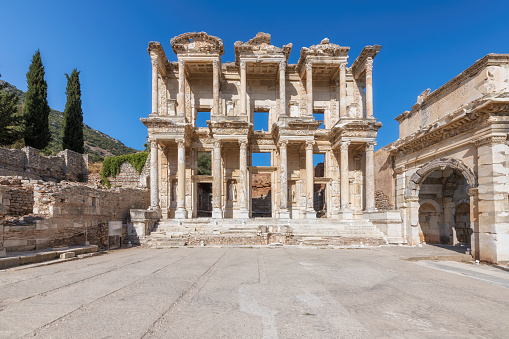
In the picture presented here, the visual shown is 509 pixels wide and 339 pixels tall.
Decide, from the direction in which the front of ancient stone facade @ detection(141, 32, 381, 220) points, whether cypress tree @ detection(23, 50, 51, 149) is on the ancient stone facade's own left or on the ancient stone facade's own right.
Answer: on the ancient stone facade's own right

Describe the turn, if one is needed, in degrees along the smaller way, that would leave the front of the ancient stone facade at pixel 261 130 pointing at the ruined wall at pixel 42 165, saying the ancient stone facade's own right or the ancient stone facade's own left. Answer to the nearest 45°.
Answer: approximately 90° to the ancient stone facade's own right

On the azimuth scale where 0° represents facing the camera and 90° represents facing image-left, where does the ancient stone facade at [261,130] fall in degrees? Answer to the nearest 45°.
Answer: approximately 0°

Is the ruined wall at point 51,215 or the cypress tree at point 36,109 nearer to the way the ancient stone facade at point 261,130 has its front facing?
the ruined wall
